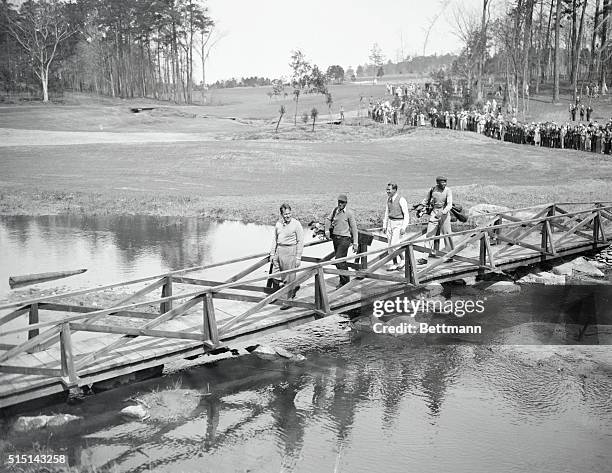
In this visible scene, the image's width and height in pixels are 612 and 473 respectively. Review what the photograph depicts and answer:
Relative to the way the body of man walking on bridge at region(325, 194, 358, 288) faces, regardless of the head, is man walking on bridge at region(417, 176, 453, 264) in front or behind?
behind

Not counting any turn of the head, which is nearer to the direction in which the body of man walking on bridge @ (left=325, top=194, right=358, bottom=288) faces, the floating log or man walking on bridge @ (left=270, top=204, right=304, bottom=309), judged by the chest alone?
the man walking on bridge

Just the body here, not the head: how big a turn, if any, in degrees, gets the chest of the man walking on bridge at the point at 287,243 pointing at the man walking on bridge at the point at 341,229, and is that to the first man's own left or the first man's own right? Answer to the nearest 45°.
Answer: approximately 180°

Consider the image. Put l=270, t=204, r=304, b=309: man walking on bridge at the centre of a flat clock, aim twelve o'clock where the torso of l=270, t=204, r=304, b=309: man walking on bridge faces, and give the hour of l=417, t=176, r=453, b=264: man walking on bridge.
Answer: l=417, t=176, r=453, b=264: man walking on bridge is roughly at 6 o'clock from l=270, t=204, r=304, b=309: man walking on bridge.

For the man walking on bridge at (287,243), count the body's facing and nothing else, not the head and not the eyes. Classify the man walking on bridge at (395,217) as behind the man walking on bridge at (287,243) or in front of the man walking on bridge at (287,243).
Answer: behind

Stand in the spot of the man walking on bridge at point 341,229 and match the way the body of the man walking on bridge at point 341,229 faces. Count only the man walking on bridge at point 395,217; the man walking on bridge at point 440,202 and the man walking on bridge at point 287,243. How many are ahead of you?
1

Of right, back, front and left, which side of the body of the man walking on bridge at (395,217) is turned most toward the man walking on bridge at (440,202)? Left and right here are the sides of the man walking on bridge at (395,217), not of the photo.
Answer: back

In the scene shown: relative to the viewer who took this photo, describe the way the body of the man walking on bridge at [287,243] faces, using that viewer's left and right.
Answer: facing the viewer and to the left of the viewer

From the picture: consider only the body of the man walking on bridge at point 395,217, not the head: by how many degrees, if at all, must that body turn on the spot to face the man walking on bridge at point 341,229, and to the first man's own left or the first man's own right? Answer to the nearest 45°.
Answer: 0° — they already face them

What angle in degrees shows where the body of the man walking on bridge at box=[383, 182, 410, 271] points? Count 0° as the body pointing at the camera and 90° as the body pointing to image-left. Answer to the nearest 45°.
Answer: approximately 45°
